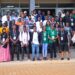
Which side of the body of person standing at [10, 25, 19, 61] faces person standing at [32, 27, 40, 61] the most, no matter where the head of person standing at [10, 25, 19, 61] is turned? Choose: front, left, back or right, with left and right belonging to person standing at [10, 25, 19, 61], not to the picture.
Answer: left

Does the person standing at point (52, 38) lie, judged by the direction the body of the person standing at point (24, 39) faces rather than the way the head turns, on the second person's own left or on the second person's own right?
on the second person's own left

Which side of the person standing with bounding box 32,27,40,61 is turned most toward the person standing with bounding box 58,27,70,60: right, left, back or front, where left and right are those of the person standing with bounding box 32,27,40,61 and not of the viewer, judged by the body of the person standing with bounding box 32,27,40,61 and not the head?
left

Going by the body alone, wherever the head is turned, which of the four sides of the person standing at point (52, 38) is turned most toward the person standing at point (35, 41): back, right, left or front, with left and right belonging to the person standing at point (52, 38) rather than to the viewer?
right

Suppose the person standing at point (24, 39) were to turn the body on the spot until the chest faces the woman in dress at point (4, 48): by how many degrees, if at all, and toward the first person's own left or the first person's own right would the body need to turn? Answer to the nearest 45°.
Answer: approximately 90° to the first person's own right
